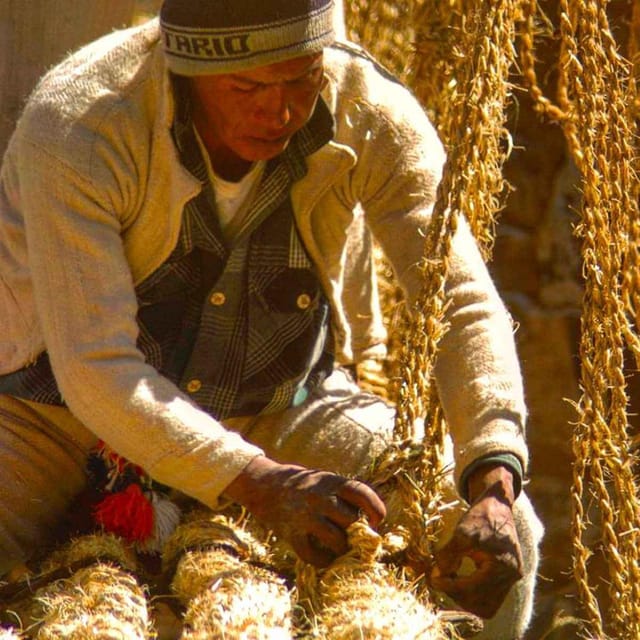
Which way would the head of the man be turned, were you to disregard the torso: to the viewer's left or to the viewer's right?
to the viewer's right

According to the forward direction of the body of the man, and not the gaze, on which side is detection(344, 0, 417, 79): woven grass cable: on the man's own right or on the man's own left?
on the man's own left

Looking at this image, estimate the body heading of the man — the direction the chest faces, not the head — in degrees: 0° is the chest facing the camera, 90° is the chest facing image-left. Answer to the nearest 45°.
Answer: approximately 315°
